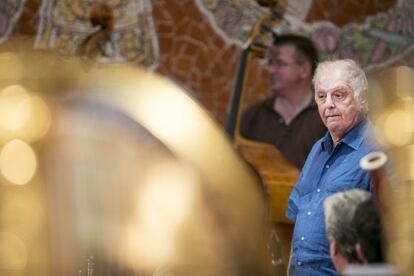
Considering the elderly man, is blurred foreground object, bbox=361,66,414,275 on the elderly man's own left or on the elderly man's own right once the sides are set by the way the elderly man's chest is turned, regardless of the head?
on the elderly man's own left

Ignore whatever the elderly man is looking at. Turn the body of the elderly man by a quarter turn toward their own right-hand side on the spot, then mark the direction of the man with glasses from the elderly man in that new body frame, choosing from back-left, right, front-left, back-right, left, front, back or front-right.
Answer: front-right

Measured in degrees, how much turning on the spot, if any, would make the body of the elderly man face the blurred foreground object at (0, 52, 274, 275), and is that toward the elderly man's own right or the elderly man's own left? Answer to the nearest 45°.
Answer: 0° — they already face it

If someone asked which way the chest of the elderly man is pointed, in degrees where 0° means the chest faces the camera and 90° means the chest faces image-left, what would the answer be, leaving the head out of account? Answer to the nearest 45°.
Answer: approximately 45°

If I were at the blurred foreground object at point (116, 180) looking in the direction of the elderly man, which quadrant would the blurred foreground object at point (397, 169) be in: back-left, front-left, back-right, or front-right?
front-right
